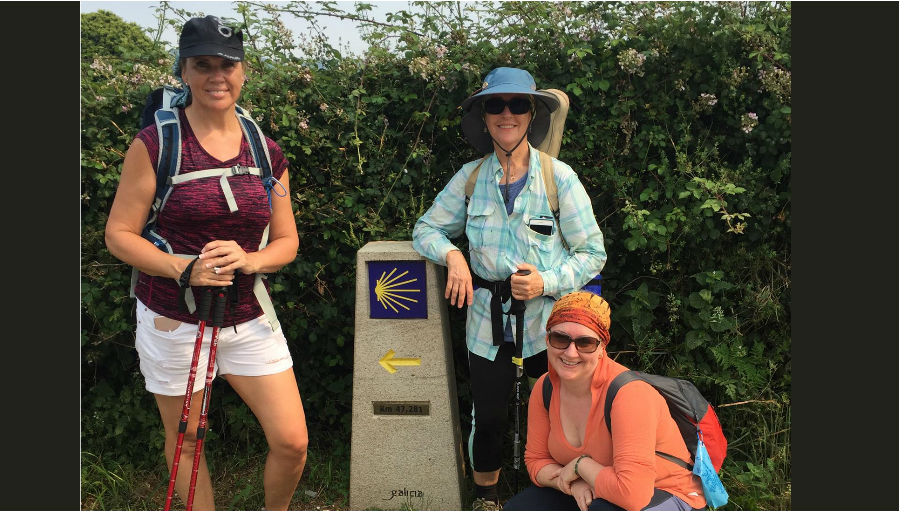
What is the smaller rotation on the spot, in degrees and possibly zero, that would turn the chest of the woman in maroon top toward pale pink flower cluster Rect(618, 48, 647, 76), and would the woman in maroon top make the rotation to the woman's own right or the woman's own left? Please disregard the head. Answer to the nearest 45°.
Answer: approximately 90° to the woman's own left

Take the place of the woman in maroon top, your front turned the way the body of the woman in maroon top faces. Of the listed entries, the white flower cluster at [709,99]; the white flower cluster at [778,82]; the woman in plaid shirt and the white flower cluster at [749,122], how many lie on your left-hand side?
4

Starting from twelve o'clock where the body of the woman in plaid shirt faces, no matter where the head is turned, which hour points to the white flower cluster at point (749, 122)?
The white flower cluster is roughly at 8 o'clock from the woman in plaid shirt.

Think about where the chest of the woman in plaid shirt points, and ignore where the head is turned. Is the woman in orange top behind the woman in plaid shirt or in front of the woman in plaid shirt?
in front

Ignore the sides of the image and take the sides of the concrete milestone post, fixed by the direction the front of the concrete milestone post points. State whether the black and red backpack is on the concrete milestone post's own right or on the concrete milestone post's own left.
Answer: on the concrete milestone post's own left

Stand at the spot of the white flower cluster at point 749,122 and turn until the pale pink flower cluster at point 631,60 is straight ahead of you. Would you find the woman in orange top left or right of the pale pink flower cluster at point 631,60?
left

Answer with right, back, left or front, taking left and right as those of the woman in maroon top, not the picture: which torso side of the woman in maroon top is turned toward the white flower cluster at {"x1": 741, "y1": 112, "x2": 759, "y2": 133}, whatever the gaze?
left

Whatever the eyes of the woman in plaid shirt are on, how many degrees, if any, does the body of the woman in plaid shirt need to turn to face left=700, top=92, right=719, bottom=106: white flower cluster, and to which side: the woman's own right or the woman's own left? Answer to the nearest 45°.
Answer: approximately 135° to the woman's own left
